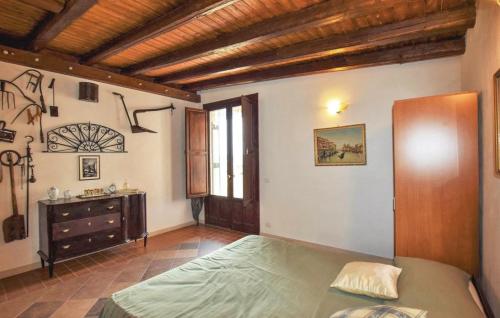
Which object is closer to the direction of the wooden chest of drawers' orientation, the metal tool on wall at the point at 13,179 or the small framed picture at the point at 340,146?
the small framed picture

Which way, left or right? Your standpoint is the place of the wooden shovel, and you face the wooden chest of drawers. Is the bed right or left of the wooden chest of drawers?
right

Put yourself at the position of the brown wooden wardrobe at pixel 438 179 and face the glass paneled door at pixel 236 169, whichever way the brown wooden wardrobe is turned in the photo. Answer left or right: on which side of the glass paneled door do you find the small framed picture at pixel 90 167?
left

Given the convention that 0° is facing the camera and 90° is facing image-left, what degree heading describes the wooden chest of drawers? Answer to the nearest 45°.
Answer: approximately 315°
